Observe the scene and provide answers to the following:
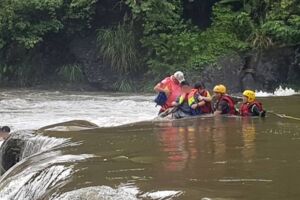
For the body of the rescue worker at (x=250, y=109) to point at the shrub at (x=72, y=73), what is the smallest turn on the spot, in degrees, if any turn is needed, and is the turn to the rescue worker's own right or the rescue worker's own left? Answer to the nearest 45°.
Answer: approximately 90° to the rescue worker's own right

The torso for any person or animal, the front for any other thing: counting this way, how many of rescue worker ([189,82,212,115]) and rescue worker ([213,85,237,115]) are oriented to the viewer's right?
0

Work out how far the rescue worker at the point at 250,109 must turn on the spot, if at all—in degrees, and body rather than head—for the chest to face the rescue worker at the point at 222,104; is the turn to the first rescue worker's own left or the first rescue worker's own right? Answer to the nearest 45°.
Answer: approximately 45° to the first rescue worker's own right

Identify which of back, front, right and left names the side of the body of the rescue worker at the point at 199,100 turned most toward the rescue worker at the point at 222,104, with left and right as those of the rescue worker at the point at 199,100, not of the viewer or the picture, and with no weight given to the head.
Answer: left

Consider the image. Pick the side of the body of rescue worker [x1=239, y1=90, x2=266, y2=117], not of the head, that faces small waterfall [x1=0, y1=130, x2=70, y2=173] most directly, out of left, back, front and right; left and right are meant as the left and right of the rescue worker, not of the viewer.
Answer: front

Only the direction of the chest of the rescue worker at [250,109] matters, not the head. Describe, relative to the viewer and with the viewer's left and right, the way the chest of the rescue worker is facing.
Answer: facing the viewer and to the left of the viewer

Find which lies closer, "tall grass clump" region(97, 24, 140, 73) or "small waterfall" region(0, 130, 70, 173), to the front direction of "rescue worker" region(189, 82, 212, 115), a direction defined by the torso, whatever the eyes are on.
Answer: the small waterfall

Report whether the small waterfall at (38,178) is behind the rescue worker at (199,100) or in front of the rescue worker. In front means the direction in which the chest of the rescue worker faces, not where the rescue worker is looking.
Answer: in front
